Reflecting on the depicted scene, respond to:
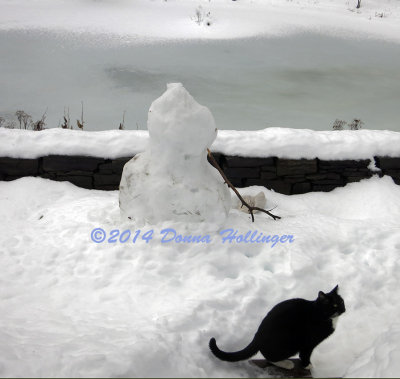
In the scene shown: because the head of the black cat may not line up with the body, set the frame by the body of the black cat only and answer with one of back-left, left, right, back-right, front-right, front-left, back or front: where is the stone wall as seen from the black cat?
left

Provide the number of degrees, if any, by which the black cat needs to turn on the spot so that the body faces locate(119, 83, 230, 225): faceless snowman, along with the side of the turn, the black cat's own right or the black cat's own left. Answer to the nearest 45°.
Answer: approximately 135° to the black cat's own left

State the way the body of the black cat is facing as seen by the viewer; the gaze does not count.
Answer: to the viewer's right
